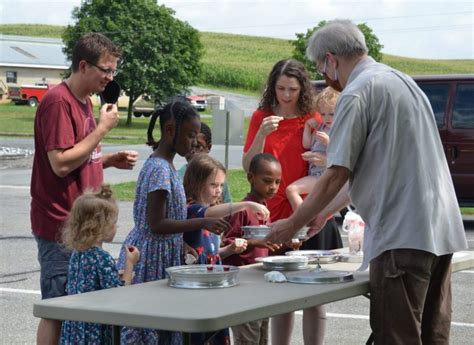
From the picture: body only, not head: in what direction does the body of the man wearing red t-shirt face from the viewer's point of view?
to the viewer's right

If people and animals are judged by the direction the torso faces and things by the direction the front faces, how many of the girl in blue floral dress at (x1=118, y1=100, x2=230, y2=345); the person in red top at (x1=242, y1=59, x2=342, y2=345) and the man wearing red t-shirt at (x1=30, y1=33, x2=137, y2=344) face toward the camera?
1

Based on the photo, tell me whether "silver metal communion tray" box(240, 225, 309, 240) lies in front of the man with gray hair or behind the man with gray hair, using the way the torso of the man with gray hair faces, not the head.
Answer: in front

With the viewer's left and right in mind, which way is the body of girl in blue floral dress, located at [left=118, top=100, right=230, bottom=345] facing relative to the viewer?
facing to the right of the viewer

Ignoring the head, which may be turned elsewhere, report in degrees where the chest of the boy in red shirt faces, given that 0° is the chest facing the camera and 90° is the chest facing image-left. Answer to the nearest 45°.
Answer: approximately 315°

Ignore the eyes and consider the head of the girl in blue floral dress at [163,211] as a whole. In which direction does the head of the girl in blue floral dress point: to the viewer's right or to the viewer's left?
to the viewer's right

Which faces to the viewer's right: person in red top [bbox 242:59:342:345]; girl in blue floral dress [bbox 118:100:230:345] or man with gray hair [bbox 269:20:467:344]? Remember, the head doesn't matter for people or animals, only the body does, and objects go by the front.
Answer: the girl in blue floral dress

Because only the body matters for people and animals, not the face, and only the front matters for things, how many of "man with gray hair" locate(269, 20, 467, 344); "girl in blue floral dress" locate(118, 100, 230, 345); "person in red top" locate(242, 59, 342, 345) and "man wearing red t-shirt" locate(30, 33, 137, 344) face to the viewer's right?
2

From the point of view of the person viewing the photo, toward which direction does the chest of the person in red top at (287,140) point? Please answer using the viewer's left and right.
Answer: facing the viewer

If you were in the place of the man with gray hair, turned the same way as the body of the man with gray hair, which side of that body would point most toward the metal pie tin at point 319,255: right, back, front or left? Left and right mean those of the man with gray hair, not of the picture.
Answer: front

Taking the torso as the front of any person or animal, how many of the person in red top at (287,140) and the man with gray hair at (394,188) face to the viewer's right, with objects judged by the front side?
0

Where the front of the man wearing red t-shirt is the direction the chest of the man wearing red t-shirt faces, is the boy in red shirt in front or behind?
in front
